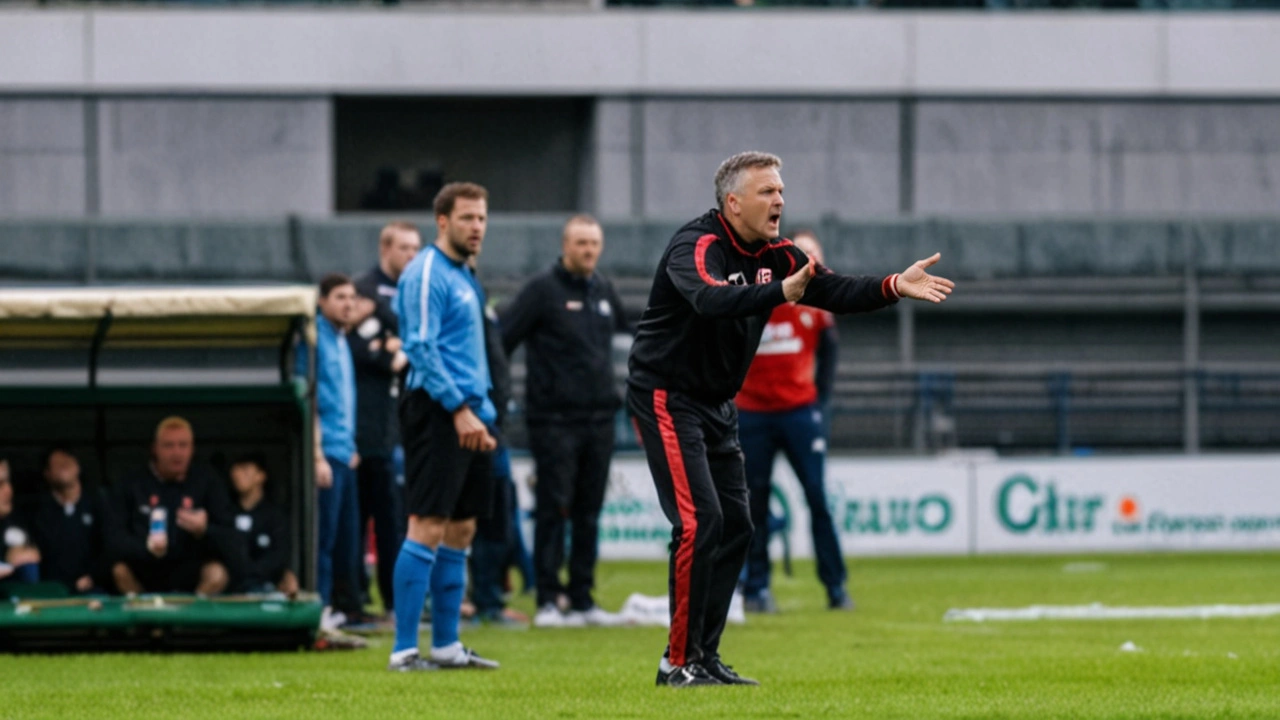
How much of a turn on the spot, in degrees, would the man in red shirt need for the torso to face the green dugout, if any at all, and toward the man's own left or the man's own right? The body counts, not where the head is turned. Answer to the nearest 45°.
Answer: approximately 45° to the man's own right

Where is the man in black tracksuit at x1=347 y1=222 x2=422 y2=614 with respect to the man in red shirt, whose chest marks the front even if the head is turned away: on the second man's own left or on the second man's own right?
on the second man's own right

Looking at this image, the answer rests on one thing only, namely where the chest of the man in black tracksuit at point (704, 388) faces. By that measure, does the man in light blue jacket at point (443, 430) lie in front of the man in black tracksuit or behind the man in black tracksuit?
behind

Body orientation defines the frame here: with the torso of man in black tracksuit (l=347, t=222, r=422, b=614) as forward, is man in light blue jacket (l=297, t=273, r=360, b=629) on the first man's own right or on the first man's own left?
on the first man's own right

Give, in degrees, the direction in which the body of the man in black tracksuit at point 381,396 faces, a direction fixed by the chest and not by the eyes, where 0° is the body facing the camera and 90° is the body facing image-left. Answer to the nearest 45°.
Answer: approximately 315°

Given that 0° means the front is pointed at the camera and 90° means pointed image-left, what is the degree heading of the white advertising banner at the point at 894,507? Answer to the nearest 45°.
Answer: approximately 0°
